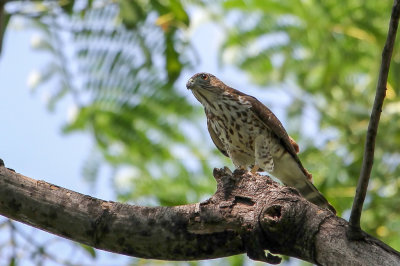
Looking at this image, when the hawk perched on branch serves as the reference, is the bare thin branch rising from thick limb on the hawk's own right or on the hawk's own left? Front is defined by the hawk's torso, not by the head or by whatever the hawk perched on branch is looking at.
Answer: on the hawk's own left

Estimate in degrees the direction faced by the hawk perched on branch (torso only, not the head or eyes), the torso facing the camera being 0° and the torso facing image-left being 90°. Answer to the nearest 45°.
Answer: approximately 45°
